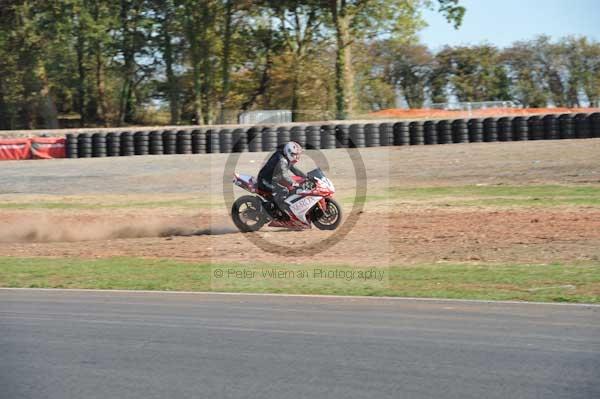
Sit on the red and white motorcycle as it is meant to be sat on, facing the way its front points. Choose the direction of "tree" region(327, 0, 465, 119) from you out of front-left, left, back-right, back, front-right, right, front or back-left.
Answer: left

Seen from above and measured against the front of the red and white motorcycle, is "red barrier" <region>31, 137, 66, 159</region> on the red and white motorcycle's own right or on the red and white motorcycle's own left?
on the red and white motorcycle's own left

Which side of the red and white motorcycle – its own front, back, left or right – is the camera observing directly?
right

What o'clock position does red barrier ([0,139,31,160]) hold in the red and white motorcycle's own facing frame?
The red barrier is roughly at 8 o'clock from the red and white motorcycle.

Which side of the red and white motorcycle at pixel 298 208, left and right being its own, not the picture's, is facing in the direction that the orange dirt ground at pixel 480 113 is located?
left

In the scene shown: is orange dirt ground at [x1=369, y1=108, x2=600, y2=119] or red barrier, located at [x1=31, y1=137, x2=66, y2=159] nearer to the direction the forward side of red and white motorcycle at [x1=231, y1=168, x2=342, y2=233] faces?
the orange dirt ground

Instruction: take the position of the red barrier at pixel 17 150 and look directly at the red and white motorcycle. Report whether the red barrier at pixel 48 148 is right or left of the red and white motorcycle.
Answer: left

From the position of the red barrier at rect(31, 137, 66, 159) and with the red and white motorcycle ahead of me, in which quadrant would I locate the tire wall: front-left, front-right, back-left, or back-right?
front-left

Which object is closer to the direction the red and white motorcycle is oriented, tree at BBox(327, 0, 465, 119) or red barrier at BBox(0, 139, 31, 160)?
the tree

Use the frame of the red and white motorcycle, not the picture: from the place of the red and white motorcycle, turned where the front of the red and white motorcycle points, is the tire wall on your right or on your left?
on your left

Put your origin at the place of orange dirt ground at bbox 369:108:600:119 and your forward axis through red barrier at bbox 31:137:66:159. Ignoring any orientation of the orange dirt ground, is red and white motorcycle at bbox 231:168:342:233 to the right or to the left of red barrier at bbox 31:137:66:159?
left
